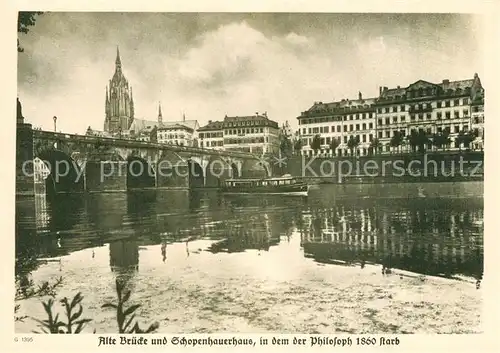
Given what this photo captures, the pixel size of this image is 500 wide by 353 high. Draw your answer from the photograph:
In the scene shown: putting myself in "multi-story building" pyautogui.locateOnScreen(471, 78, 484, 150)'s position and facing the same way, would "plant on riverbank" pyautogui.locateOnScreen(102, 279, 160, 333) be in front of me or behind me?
in front

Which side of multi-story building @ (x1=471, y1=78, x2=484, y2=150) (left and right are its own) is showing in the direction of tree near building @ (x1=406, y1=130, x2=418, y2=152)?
right

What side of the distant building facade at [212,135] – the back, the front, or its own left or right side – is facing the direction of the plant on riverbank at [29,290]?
front

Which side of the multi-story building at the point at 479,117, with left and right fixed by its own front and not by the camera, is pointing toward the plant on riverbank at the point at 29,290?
front

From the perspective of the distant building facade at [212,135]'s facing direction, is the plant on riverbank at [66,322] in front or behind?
in front

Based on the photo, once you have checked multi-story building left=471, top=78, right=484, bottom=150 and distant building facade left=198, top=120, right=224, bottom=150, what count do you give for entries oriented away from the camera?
0

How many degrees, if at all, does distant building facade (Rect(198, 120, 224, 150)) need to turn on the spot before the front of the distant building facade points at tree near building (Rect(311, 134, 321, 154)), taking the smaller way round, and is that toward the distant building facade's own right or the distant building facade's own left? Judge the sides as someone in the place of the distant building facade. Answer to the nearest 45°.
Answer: approximately 45° to the distant building facade's own left

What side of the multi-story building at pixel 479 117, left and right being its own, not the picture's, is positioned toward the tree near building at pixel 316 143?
right

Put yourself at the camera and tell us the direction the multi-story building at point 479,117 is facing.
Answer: facing the viewer and to the left of the viewer

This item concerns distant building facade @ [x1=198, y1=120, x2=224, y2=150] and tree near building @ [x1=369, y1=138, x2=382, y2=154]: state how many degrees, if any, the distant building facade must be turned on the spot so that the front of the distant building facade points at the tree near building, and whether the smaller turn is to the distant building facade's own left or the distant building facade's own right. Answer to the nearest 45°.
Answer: approximately 45° to the distant building facade's own left

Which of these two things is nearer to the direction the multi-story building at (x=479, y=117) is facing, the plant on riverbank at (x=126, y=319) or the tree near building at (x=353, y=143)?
the plant on riverbank

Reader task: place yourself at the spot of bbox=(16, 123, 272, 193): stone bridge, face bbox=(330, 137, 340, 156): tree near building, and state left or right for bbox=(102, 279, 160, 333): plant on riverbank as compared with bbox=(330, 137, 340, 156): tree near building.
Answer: right

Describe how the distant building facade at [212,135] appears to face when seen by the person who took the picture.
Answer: facing the viewer
